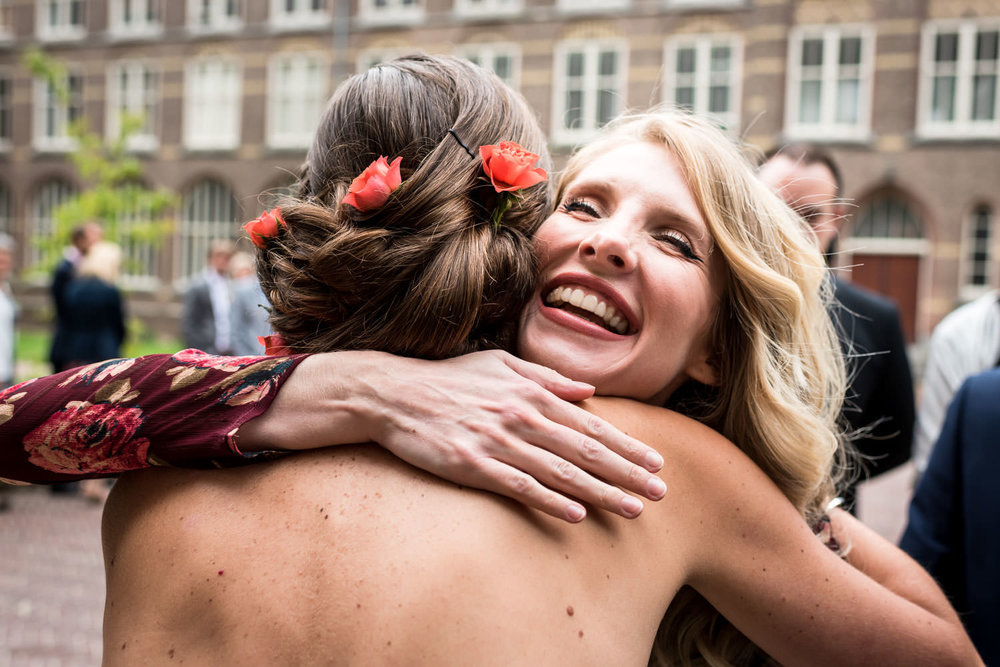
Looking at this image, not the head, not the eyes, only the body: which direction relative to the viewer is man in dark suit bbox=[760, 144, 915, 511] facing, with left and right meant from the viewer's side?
facing the viewer and to the left of the viewer

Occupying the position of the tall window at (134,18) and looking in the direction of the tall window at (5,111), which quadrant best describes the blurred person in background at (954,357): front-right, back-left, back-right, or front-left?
back-left

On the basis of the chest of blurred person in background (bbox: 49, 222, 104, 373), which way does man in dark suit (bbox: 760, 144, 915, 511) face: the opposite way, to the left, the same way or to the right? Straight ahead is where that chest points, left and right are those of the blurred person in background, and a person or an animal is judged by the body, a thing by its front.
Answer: the opposite way

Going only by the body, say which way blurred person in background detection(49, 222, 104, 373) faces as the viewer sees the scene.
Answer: to the viewer's right

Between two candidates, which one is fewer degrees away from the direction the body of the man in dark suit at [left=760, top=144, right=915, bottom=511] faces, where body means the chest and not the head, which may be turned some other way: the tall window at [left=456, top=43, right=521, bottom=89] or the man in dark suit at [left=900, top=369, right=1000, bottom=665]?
the man in dark suit

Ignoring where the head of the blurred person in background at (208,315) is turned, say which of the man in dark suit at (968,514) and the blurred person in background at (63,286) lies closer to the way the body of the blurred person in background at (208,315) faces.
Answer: the man in dark suit

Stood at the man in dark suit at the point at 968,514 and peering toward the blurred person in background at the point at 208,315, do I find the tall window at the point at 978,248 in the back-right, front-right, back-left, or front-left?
front-right

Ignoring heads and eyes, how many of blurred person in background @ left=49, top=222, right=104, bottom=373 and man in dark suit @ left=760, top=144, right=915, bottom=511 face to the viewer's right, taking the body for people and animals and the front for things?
1

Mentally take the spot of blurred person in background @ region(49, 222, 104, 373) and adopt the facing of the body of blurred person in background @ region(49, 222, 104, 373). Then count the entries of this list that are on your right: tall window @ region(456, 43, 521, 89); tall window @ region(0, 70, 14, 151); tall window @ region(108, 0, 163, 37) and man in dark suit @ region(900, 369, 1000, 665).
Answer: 1

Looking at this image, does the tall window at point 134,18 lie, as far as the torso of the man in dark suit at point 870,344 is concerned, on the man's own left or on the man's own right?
on the man's own right

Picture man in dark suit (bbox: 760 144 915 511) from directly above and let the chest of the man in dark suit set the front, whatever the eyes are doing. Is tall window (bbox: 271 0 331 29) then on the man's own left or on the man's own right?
on the man's own right

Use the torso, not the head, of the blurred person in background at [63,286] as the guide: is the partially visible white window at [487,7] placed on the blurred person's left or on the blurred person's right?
on the blurred person's left

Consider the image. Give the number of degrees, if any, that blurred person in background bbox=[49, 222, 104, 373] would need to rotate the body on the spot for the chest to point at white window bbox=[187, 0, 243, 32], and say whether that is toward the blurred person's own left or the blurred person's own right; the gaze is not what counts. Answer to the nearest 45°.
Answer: approximately 90° to the blurred person's own left

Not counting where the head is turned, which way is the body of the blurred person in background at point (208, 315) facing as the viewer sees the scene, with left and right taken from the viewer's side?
facing the viewer and to the right of the viewer
